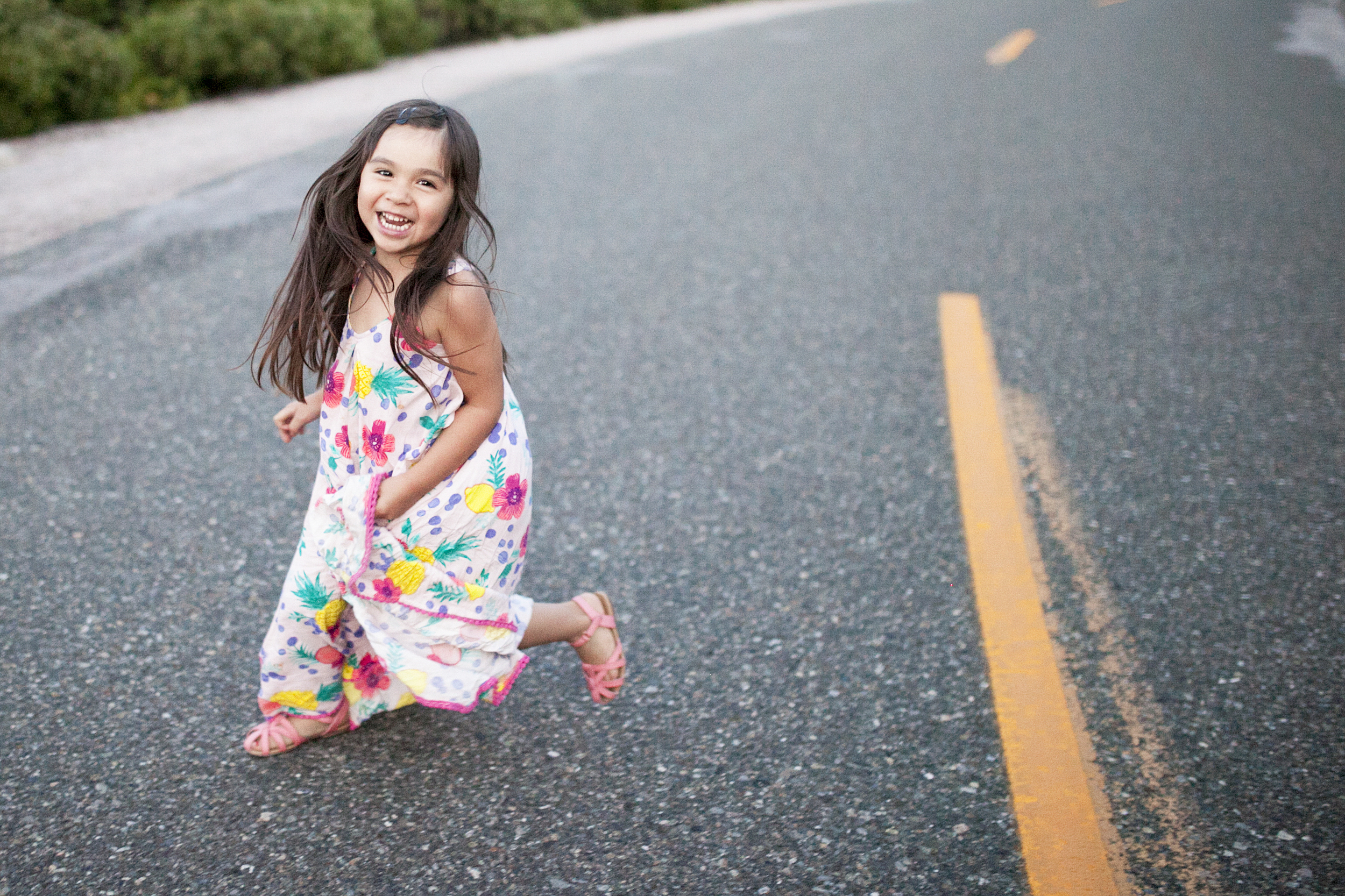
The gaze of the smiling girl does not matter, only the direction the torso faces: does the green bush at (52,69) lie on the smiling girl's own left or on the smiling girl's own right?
on the smiling girl's own right

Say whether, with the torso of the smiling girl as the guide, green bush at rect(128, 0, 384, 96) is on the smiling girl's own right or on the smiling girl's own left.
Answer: on the smiling girl's own right
